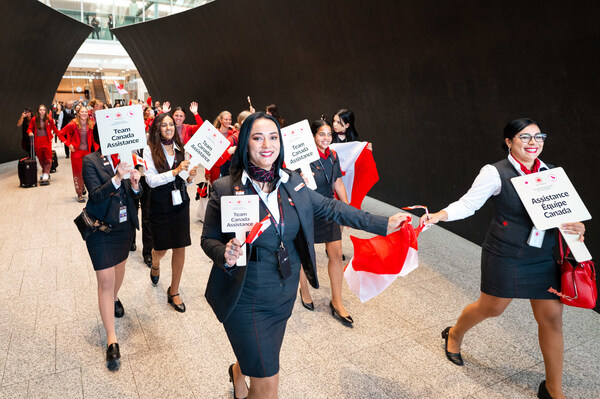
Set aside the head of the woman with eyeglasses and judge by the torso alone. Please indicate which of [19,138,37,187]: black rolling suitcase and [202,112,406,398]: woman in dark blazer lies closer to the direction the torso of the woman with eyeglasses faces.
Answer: the woman in dark blazer

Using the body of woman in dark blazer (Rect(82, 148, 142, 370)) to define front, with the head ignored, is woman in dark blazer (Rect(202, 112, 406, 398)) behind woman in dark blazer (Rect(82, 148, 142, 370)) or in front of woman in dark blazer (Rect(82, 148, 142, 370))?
in front

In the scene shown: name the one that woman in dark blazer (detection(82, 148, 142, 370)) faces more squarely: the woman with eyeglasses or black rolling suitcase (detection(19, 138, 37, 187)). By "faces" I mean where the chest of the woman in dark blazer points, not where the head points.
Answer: the woman with eyeglasses

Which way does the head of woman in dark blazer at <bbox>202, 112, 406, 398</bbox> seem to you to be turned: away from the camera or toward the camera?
toward the camera

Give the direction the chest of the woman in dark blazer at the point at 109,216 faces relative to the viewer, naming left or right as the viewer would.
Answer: facing the viewer and to the right of the viewer

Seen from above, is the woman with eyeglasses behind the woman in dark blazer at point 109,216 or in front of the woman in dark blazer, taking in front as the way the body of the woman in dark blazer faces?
in front

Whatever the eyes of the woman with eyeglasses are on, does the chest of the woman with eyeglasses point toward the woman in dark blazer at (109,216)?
no

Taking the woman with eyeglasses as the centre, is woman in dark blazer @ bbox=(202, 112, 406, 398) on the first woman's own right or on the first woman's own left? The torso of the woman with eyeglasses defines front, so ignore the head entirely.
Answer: on the first woman's own right

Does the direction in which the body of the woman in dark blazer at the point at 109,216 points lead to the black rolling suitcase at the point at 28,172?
no

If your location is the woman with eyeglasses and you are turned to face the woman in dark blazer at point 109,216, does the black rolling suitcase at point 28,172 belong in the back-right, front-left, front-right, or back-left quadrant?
front-right

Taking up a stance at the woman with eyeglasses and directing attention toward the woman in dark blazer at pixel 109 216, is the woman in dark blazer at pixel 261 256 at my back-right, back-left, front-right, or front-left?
front-left
